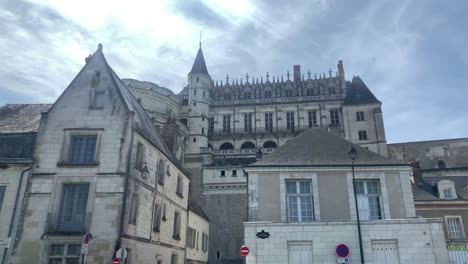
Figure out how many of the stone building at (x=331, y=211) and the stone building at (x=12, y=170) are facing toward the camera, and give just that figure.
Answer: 2

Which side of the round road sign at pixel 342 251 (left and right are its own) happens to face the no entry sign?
right

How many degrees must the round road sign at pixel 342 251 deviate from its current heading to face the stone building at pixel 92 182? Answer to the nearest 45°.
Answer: approximately 90° to its right

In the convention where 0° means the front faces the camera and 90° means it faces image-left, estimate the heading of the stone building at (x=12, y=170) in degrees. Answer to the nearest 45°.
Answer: approximately 0°

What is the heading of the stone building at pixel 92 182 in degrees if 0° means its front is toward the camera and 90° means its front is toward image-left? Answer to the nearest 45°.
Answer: approximately 0°

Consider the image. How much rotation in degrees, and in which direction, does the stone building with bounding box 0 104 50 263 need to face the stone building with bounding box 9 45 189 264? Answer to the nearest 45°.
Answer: approximately 45° to its left

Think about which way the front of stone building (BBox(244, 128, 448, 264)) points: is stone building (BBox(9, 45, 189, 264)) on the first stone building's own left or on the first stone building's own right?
on the first stone building's own right

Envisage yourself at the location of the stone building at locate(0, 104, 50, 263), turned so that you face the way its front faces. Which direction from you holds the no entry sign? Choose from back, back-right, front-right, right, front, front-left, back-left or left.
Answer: front-left

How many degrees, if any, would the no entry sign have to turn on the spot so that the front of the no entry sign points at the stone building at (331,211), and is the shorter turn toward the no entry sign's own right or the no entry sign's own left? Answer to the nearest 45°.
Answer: approximately 90° to the no entry sign's own left

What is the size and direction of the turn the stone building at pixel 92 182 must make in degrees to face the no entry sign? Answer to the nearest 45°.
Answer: approximately 45° to its left

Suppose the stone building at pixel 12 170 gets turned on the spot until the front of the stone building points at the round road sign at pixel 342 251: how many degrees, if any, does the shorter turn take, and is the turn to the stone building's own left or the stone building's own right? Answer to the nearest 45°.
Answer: approximately 45° to the stone building's own left

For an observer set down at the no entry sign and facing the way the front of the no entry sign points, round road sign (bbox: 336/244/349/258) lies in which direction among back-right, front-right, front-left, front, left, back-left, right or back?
left
